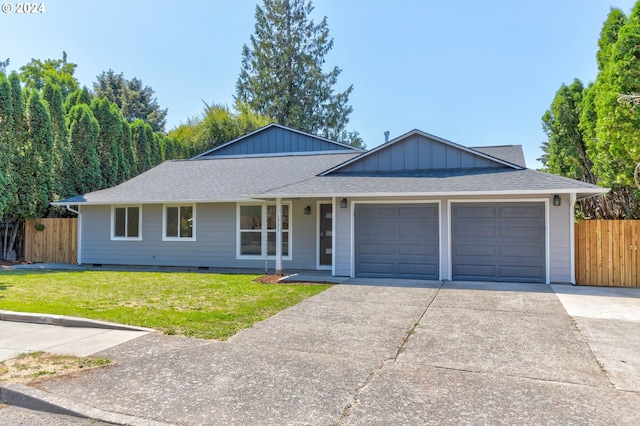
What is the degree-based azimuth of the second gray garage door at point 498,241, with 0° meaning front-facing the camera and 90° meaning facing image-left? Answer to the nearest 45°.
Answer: approximately 0°

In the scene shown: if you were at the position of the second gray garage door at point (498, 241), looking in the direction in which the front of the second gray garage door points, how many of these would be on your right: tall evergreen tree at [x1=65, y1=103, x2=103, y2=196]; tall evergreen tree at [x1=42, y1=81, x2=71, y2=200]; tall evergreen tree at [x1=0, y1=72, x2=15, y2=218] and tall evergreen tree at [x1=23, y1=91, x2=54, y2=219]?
4

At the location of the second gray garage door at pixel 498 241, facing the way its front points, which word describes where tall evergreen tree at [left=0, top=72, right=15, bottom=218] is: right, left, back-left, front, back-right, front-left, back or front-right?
right

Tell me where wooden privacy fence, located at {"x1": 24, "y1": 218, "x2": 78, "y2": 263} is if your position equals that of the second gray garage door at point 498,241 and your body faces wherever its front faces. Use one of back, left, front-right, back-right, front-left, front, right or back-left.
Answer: right

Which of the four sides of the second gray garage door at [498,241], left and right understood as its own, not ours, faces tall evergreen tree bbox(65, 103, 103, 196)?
right

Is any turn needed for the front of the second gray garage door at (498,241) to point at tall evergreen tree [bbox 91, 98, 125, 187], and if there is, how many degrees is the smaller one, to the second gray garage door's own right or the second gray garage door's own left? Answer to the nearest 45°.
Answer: approximately 90° to the second gray garage door's own right

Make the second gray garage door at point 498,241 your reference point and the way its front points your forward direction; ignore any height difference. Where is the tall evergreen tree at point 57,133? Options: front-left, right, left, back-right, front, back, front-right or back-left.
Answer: right

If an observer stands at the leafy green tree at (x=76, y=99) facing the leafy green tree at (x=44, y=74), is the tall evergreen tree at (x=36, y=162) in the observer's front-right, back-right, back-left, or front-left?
back-left

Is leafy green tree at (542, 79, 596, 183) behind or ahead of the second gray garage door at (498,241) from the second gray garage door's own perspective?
behind
